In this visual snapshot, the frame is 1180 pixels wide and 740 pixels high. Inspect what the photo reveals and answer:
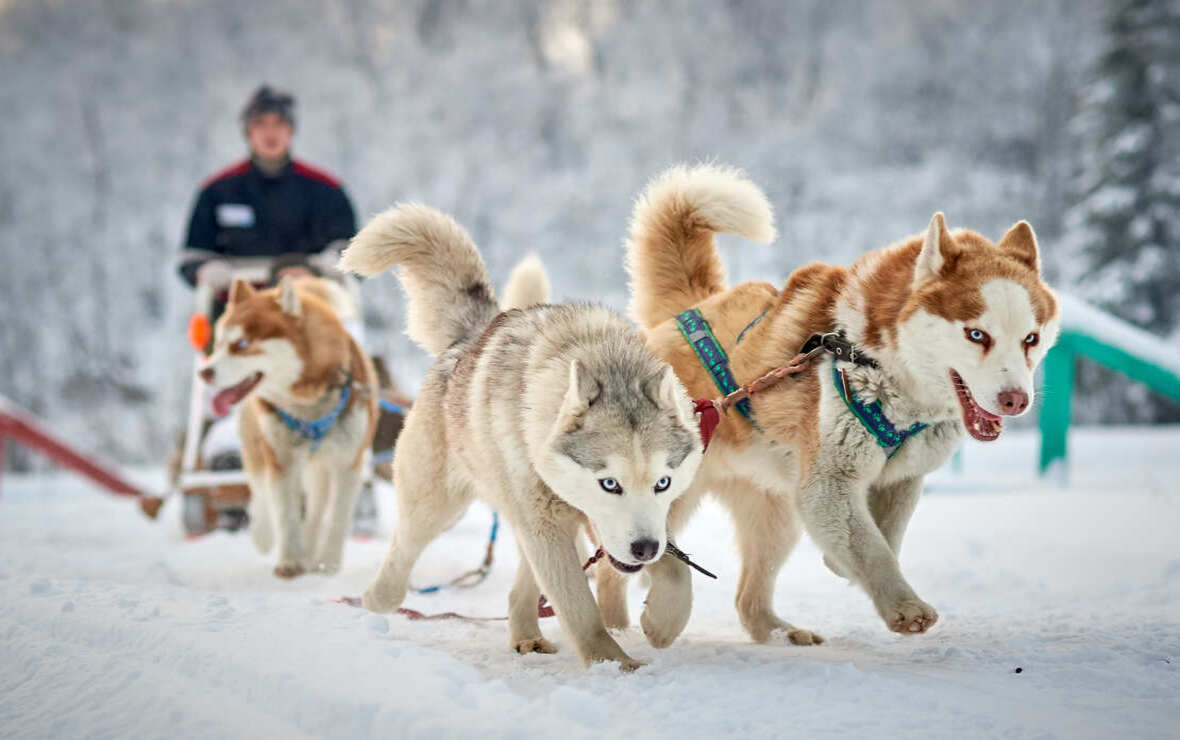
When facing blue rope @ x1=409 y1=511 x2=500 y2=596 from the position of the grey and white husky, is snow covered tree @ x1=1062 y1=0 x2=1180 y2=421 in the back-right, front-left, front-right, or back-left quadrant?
front-right

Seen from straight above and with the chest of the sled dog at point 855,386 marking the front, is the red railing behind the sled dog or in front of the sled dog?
behind

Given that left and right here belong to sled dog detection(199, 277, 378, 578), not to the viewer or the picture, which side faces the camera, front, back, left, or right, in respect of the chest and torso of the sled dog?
front

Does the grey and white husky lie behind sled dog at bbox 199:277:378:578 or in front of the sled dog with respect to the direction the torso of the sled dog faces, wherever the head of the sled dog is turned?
in front

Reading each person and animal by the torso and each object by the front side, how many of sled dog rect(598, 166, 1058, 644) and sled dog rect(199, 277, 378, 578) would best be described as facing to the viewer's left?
0

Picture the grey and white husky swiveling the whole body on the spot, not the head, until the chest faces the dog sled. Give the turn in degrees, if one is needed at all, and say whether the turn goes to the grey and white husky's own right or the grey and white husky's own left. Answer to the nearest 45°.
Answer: approximately 180°

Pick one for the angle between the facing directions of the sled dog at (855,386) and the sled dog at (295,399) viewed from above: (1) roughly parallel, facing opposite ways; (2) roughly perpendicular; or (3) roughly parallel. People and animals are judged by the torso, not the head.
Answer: roughly parallel

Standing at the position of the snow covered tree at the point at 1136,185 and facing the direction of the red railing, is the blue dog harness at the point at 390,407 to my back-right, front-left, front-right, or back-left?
front-left

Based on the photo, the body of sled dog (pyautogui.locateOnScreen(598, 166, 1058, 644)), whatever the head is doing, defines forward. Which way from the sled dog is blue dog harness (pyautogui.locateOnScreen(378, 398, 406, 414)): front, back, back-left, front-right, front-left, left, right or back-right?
back

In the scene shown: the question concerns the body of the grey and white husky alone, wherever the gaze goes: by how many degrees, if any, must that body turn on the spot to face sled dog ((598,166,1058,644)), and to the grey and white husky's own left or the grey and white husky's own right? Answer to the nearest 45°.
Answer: approximately 45° to the grey and white husky's own left

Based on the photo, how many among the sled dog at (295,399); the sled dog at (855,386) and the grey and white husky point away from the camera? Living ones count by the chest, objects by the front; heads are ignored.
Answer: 0

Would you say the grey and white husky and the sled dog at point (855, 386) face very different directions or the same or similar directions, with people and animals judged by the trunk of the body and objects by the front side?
same or similar directions
